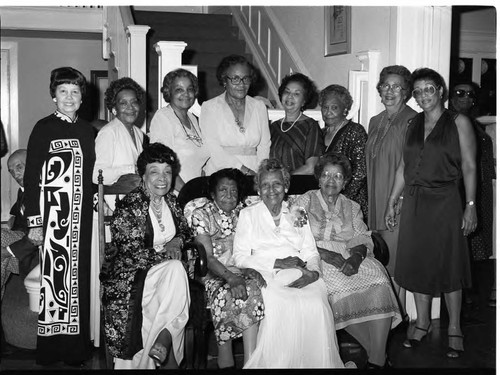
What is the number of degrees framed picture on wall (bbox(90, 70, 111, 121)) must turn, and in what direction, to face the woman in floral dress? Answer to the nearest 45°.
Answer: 0° — it already faces them

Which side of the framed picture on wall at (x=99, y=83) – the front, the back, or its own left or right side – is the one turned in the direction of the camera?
front

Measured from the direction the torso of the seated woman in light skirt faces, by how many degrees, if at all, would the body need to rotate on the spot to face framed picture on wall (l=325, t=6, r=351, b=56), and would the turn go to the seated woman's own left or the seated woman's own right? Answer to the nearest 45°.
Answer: approximately 90° to the seated woman's own left

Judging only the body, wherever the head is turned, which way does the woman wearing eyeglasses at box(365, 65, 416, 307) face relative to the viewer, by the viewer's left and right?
facing the viewer and to the left of the viewer

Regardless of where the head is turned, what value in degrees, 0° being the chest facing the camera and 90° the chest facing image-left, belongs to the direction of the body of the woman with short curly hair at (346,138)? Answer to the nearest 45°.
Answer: approximately 45°

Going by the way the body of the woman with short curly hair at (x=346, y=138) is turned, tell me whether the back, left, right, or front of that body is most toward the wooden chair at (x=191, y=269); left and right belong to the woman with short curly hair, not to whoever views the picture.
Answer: front

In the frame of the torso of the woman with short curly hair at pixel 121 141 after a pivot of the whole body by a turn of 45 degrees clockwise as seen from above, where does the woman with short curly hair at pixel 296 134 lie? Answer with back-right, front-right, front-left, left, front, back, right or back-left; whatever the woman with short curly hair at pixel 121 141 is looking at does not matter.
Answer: left

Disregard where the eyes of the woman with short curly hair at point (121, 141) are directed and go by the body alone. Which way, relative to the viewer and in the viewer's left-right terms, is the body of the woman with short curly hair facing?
facing the viewer and to the right of the viewer

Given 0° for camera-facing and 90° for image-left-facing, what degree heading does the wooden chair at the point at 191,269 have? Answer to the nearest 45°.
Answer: approximately 315°

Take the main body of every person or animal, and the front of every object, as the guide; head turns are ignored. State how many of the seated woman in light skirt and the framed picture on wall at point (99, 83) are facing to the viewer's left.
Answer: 0

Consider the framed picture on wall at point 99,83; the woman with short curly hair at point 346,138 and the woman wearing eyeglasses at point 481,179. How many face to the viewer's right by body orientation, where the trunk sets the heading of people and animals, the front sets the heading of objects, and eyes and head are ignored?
0

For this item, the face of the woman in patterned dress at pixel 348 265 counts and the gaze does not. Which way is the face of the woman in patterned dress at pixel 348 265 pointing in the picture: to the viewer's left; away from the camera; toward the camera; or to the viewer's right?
toward the camera

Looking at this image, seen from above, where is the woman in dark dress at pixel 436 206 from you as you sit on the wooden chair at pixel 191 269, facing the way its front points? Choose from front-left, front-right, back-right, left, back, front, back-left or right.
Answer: front-left

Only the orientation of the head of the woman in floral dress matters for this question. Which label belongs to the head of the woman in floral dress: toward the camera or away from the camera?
toward the camera

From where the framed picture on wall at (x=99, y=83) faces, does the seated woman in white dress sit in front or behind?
in front

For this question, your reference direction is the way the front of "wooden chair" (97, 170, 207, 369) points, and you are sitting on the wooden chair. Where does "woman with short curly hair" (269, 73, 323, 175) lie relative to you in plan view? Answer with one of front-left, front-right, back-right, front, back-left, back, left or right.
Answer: left
